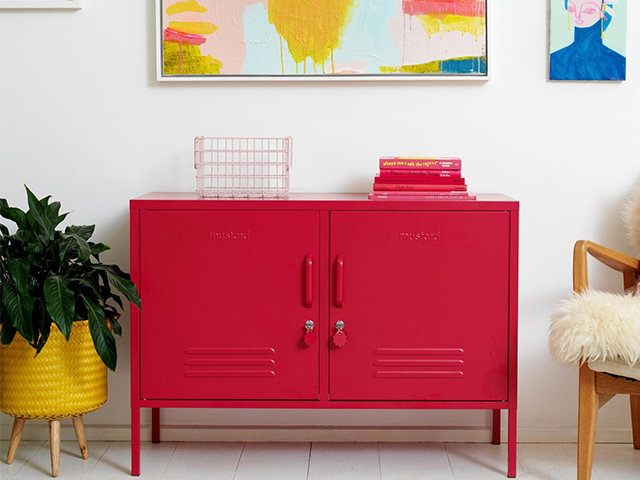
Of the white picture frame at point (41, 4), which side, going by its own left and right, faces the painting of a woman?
left

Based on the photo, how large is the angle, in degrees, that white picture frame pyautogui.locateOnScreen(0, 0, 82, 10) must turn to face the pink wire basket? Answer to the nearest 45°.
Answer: approximately 90° to its left

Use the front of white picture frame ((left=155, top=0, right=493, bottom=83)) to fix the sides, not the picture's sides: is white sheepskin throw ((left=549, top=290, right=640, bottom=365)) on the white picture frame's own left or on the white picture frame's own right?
on the white picture frame's own left

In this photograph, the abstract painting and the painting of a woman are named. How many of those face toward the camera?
2

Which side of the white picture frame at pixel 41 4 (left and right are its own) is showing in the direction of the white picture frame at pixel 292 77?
left

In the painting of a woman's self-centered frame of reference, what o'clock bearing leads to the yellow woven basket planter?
The yellow woven basket planter is roughly at 2 o'clock from the painting of a woman.

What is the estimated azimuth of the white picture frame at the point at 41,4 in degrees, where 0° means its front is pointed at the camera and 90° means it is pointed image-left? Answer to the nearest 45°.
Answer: approximately 0°

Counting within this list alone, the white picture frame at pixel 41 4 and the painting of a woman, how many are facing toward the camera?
2
